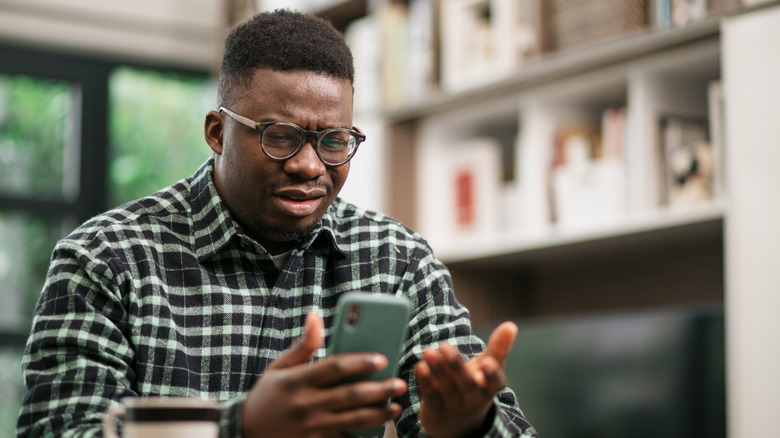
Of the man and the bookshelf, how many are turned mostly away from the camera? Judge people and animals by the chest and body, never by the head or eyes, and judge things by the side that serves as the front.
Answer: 0

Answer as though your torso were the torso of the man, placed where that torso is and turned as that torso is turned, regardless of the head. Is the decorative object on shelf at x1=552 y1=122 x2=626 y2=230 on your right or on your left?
on your left

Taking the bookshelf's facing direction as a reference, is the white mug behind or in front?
in front

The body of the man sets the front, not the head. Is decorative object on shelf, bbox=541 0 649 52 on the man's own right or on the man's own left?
on the man's own left

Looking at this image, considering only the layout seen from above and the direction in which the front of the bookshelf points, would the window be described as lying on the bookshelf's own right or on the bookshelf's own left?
on the bookshelf's own right

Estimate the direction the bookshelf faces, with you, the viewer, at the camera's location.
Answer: facing the viewer and to the left of the viewer

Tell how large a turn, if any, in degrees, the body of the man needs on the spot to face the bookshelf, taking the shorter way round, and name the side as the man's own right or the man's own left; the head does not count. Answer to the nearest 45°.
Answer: approximately 90° to the man's own left

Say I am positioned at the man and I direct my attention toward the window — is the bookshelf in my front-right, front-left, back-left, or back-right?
front-right

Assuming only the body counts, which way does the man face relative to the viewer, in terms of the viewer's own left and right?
facing the viewer and to the right of the viewer

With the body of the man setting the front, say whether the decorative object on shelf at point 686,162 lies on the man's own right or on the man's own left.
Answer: on the man's own left

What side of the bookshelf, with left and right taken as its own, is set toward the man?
front
